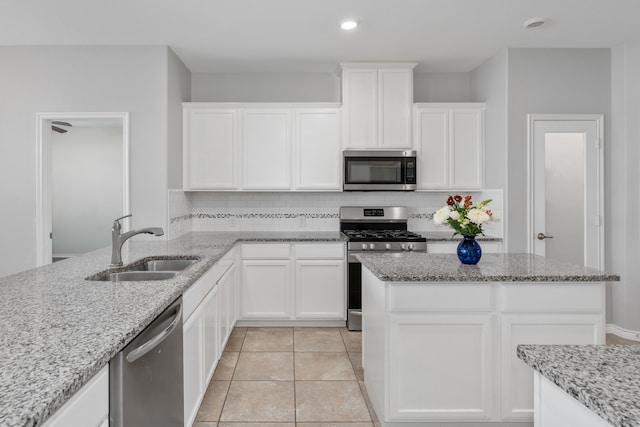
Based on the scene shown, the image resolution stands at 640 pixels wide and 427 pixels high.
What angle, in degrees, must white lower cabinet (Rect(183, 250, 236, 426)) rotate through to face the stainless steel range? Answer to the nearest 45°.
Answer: approximately 45° to its left

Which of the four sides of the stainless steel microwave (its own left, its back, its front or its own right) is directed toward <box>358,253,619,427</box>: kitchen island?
front

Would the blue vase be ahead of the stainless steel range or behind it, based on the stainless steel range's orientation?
ahead

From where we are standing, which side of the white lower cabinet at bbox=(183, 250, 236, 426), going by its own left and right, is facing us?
right

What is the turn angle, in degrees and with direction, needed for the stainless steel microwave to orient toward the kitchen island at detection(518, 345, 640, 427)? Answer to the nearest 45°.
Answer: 0° — it already faces it

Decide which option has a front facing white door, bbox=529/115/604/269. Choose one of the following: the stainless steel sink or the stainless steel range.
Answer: the stainless steel sink

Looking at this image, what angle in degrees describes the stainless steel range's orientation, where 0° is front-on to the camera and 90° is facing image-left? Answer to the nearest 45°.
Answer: approximately 0°

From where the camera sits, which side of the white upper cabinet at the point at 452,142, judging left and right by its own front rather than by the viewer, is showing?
front

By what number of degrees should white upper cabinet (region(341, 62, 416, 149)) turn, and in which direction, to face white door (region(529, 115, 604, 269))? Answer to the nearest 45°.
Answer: approximately 90° to its left

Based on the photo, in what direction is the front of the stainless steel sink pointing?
to the viewer's right

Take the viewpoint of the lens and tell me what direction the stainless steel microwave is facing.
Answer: facing the viewer

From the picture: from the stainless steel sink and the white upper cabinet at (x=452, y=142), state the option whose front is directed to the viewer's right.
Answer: the stainless steel sink

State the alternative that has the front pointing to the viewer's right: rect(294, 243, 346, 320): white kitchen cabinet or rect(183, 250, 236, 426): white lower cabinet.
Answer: the white lower cabinet

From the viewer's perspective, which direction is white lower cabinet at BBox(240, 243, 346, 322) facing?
toward the camera
